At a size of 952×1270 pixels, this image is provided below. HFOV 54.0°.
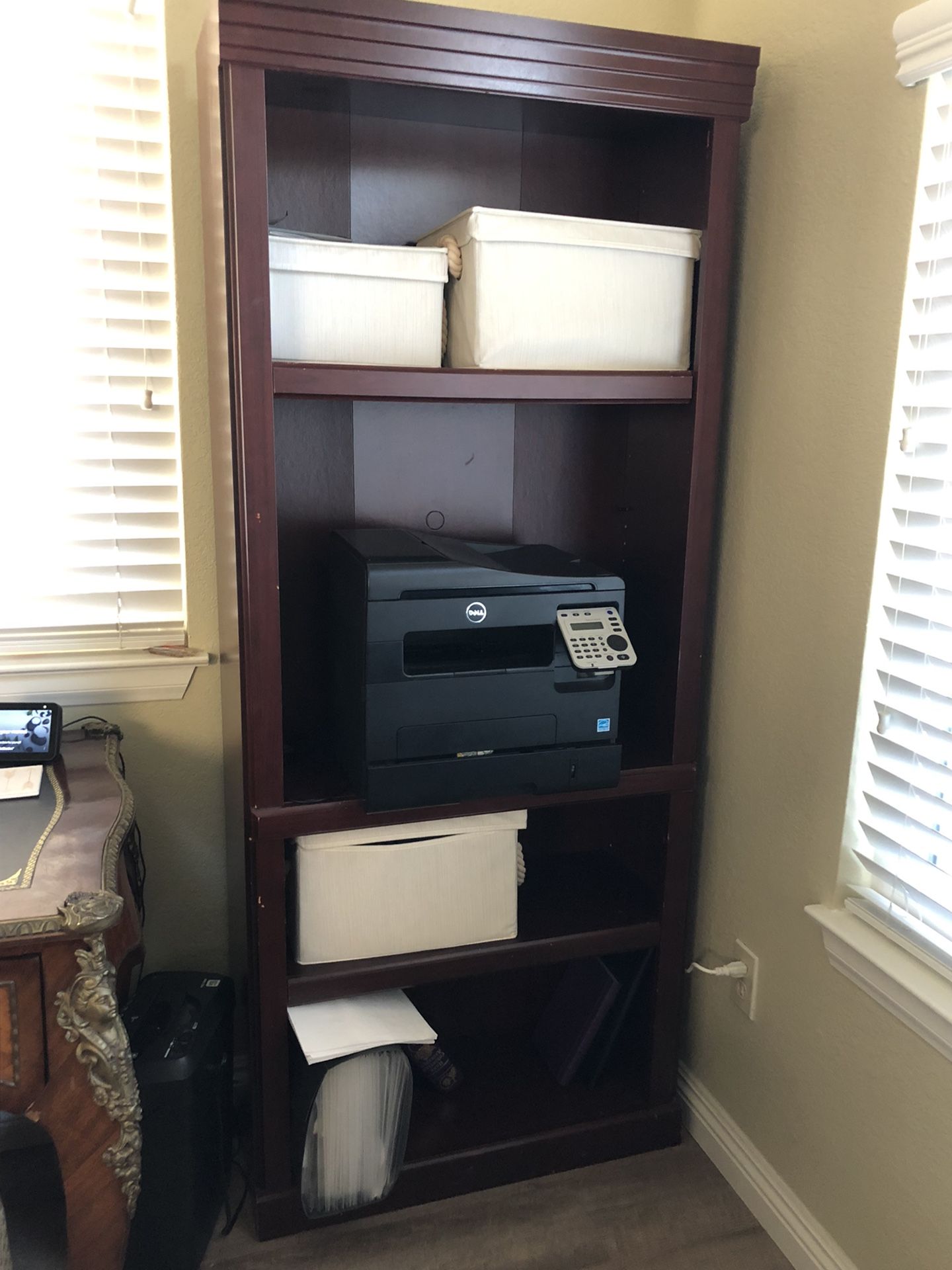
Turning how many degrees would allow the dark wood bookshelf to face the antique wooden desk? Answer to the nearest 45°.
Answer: approximately 45° to its right

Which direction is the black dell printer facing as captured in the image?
toward the camera

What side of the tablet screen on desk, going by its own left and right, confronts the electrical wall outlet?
left

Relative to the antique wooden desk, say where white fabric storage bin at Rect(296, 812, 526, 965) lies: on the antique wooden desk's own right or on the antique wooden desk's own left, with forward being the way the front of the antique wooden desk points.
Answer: on the antique wooden desk's own left

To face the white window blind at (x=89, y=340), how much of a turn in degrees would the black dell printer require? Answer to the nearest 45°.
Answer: approximately 90° to its right

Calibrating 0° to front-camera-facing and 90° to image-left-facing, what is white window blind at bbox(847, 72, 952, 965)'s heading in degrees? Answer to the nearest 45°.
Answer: approximately 45°

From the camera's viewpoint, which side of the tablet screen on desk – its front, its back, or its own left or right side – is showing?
front

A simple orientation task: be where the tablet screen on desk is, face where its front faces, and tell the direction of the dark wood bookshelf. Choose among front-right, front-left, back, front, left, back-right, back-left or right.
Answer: left

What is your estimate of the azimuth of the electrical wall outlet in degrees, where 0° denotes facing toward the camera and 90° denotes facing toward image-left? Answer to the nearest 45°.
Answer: approximately 45°

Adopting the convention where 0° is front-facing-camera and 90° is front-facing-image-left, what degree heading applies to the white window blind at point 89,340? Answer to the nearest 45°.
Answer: approximately 0°

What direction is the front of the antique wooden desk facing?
toward the camera

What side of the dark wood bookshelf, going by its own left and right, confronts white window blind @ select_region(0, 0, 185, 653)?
right
